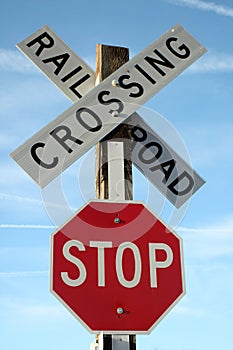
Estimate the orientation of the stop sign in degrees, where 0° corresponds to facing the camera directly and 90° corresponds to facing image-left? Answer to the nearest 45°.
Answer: approximately 0°

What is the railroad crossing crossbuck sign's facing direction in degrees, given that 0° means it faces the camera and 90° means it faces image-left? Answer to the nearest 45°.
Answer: approximately 0°
